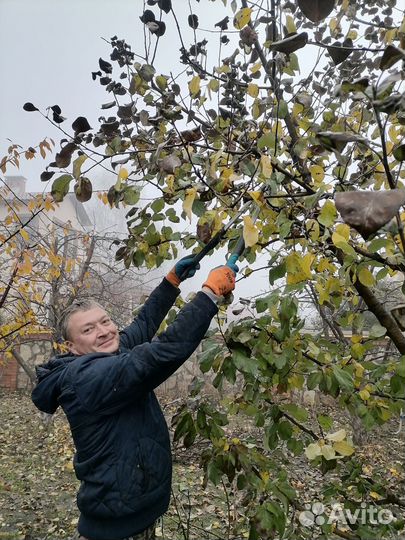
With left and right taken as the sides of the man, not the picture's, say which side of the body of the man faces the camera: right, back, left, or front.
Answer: right
